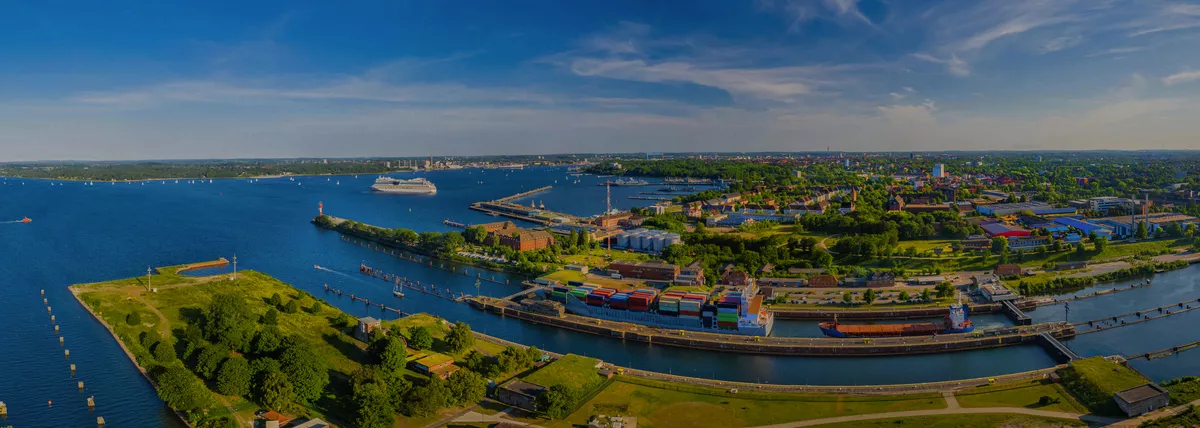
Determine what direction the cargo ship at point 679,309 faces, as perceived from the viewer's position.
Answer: facing away from the viewer and to the left of the viewer

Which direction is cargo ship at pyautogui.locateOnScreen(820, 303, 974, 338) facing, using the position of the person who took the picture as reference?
facing to the left of the viewer

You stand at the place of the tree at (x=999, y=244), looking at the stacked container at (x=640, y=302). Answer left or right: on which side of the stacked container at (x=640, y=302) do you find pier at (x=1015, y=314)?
left

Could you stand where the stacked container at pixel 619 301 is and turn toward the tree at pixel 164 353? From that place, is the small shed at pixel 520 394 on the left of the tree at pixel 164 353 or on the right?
left

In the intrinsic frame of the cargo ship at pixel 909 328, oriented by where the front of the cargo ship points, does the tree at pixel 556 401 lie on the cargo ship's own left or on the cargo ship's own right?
on the cargo ship's own left

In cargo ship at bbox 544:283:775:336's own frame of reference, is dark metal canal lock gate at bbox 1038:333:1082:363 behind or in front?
behind

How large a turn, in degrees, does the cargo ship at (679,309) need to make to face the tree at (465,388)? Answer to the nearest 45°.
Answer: approximately 90° to its left

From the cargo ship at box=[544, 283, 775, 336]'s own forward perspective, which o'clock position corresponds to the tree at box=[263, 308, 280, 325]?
The tree is roughly at 10 o'clock from the cargo ship.

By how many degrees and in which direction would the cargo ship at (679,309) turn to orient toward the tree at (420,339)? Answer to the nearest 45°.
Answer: approximately 90° to its left

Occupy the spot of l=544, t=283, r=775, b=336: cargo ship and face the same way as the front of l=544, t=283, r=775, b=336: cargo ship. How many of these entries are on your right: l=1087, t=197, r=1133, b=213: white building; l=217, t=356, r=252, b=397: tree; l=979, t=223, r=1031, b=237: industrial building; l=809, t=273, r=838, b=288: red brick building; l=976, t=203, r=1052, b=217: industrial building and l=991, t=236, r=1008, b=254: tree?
5

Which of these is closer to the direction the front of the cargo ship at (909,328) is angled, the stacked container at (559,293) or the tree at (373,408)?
the stacked container

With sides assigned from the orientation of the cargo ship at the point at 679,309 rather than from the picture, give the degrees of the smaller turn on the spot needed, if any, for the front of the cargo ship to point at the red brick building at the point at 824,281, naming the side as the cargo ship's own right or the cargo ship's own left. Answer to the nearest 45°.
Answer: approximately 90° to the cargo ship's own right
